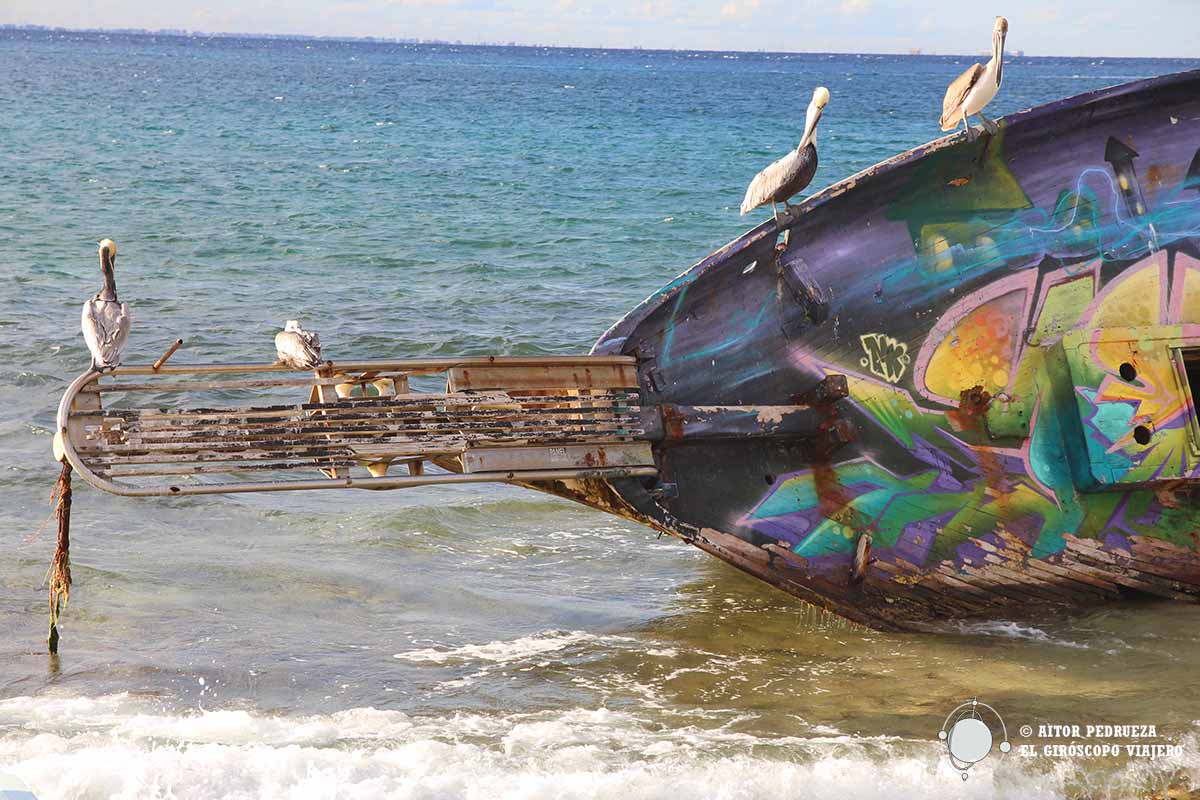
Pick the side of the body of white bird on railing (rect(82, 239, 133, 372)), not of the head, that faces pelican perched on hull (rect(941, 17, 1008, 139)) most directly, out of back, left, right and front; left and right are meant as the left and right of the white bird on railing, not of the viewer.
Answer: right

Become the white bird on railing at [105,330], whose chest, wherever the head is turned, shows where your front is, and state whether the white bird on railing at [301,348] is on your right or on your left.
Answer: on your right

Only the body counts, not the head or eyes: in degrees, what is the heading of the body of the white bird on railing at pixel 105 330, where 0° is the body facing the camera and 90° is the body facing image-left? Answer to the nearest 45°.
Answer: approximately 180°

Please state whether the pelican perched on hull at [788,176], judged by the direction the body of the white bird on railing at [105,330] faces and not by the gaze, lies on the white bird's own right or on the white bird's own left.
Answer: on the white bird's own right
